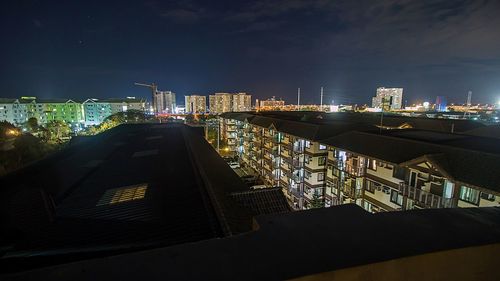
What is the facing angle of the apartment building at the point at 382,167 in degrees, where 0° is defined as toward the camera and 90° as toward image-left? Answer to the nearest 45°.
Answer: approximately 45°

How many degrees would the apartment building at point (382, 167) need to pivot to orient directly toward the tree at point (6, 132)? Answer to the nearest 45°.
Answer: approximately 45° to its right
